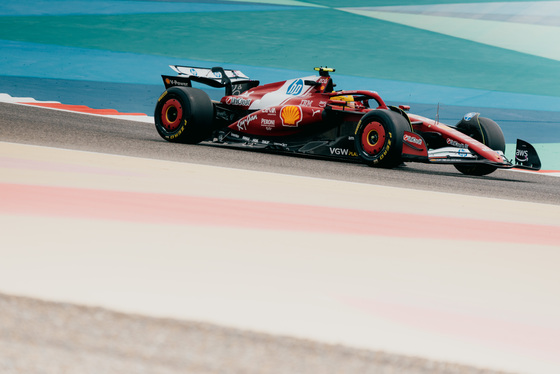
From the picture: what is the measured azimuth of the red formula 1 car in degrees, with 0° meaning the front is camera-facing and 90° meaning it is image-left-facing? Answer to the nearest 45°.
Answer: approximately 315°
